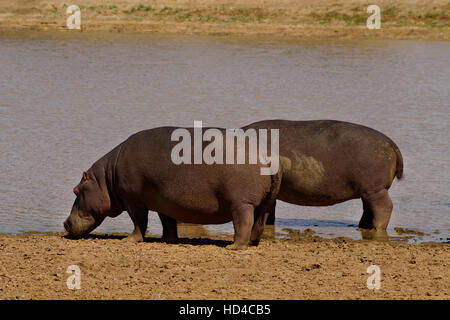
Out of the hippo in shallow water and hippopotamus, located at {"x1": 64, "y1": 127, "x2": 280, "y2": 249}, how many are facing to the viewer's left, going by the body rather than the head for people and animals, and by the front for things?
2

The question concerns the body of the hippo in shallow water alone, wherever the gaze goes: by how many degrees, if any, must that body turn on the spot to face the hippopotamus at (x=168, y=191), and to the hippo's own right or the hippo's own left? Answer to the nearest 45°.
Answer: approximately 45° to the hippo's own left

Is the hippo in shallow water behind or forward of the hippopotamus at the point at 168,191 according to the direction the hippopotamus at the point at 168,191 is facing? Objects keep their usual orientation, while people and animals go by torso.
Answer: behind

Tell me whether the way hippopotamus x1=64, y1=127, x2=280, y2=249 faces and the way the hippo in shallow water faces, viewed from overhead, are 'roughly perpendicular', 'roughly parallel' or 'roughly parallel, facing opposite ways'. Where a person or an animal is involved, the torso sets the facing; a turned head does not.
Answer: roughly parallel

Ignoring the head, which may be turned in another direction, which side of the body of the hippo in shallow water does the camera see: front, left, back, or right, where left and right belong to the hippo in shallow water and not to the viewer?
left

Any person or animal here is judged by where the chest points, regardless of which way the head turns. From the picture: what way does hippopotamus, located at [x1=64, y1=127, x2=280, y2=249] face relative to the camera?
to the viewer's left
